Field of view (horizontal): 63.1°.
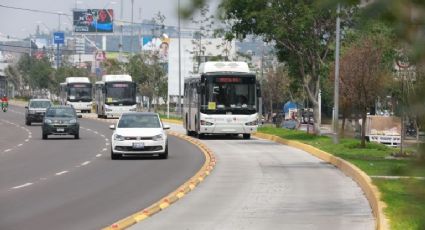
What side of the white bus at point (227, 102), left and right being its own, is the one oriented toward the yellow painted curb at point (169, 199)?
front

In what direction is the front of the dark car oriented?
toward the camera

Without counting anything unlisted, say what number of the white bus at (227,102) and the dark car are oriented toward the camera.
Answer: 2

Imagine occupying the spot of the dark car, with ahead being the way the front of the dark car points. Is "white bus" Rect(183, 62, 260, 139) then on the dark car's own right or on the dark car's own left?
on the dark car's own left

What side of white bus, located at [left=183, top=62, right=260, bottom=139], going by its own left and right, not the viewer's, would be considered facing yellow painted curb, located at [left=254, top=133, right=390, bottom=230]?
front

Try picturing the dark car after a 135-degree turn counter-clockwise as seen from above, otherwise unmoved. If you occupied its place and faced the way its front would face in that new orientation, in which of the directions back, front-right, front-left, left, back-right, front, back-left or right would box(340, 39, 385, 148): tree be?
right

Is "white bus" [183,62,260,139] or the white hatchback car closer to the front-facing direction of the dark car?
the white hatchback car

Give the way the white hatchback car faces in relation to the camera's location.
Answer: facing the viewer

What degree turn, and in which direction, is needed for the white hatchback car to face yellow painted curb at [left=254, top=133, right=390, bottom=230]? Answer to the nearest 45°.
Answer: approximately 45° to its left

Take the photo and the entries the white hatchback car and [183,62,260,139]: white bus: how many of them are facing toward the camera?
2
